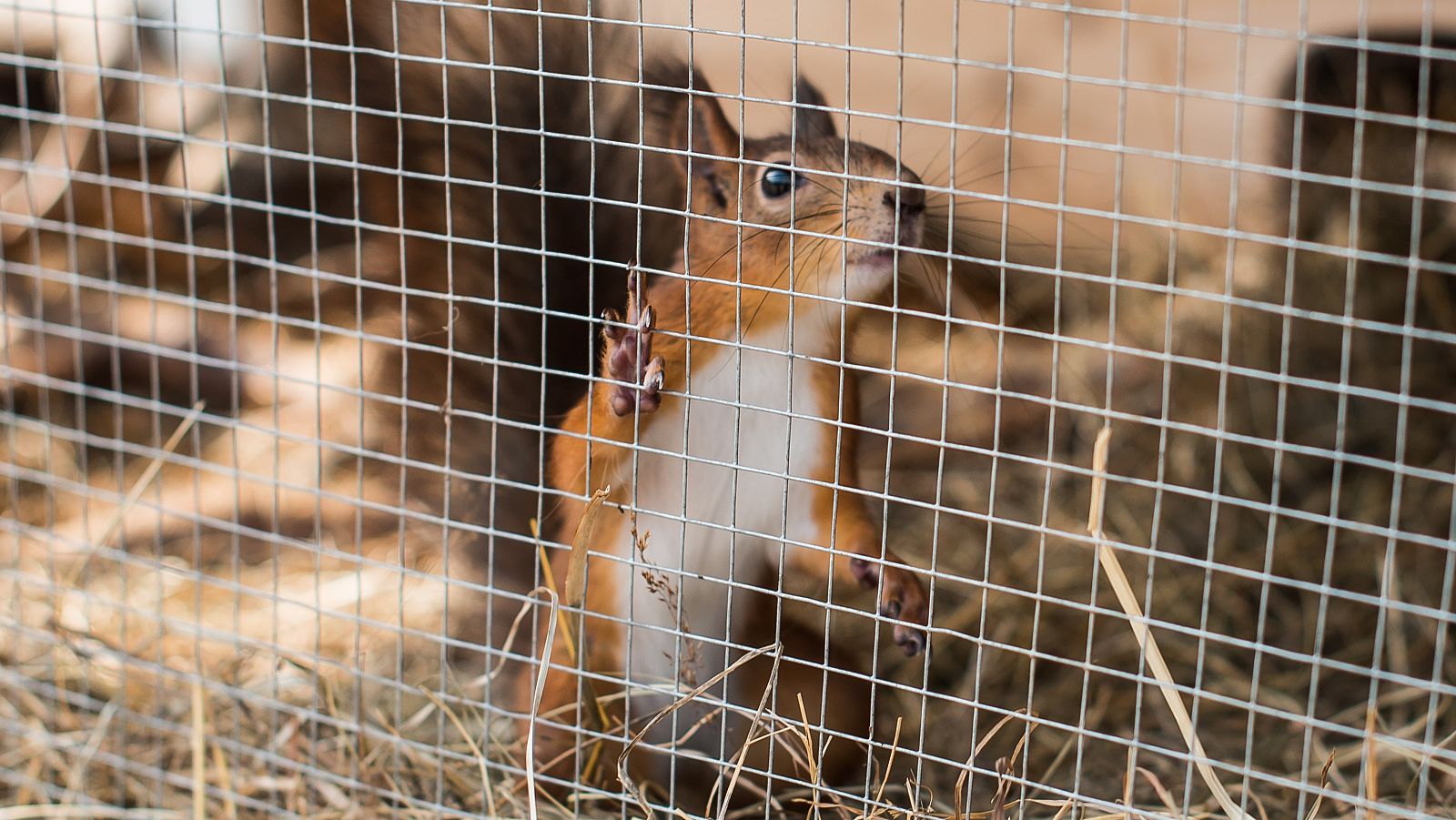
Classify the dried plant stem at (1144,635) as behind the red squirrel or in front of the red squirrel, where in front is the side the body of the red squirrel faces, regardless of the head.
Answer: in front
